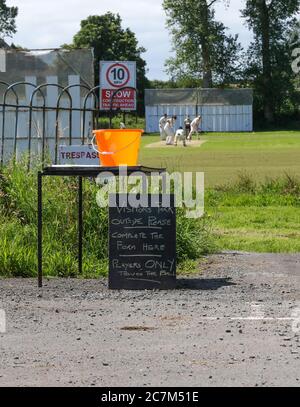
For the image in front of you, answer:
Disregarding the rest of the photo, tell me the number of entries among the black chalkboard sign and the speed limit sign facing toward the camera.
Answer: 2

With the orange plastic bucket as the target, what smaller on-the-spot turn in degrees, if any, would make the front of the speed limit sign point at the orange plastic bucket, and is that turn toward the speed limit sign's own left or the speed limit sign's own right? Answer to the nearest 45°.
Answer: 0° — it already faces it

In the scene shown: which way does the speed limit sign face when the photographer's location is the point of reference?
facing the viewer

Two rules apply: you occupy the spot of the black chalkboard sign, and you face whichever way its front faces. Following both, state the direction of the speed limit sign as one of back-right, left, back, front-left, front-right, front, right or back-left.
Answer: back

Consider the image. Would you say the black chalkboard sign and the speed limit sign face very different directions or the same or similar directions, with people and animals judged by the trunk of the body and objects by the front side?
same or similar directions

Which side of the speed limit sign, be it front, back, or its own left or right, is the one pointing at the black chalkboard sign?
front

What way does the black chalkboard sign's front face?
toward the camera
